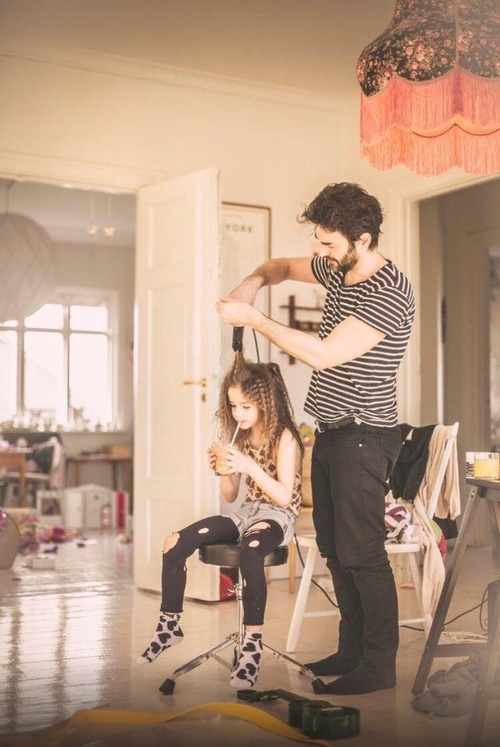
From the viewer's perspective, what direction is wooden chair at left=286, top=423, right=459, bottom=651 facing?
to the viewer's left

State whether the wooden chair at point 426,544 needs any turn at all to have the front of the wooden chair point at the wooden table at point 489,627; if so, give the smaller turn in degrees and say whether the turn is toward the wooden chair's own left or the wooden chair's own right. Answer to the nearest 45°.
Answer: approximately 90° to the wooden chair's own left

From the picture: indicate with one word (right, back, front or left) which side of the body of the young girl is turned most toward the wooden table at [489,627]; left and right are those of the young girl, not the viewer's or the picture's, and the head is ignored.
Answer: left

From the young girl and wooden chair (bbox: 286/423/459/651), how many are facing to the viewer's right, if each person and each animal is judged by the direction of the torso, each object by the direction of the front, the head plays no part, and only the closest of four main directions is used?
0

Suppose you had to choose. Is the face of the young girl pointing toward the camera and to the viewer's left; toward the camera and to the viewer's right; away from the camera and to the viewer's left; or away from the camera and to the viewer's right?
toward the camera and to the viewer's left

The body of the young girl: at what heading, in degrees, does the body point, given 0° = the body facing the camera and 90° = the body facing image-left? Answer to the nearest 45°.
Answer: approximately 45°

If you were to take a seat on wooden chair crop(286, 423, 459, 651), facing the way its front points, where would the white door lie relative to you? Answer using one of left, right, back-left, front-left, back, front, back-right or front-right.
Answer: front-right

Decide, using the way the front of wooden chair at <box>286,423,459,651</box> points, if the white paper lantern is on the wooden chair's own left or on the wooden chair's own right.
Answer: on the wooden chair's own right

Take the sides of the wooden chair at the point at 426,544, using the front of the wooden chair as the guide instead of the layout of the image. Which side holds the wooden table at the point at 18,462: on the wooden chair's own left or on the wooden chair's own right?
on the wooden chair's own right
